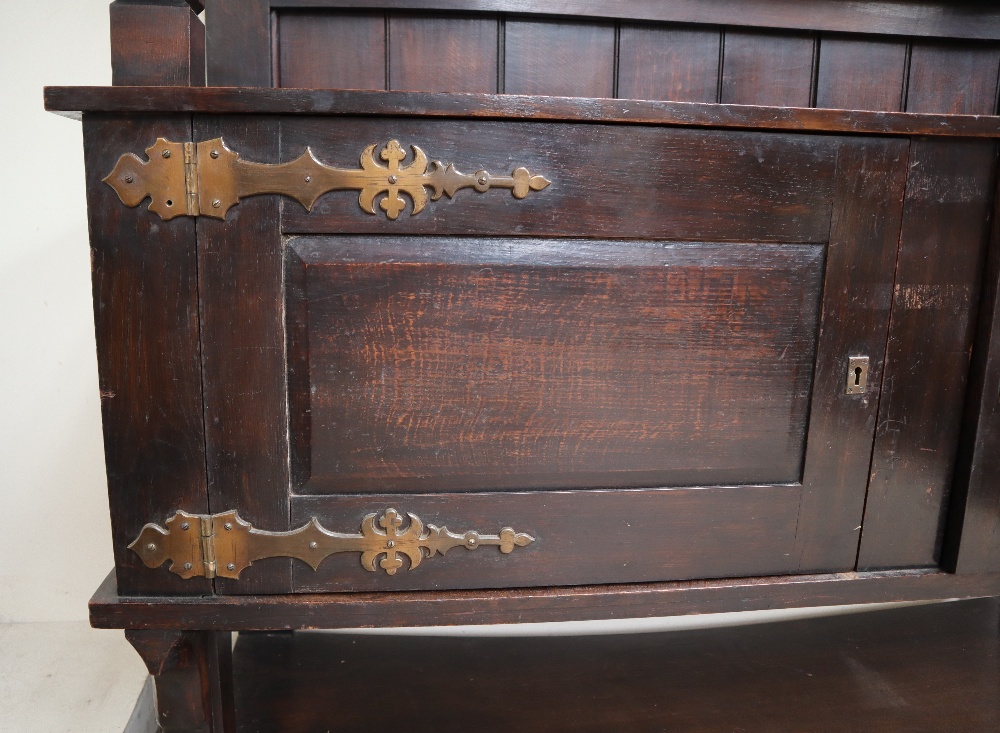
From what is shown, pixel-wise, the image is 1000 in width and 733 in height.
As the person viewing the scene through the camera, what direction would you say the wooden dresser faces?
facing the viewer
